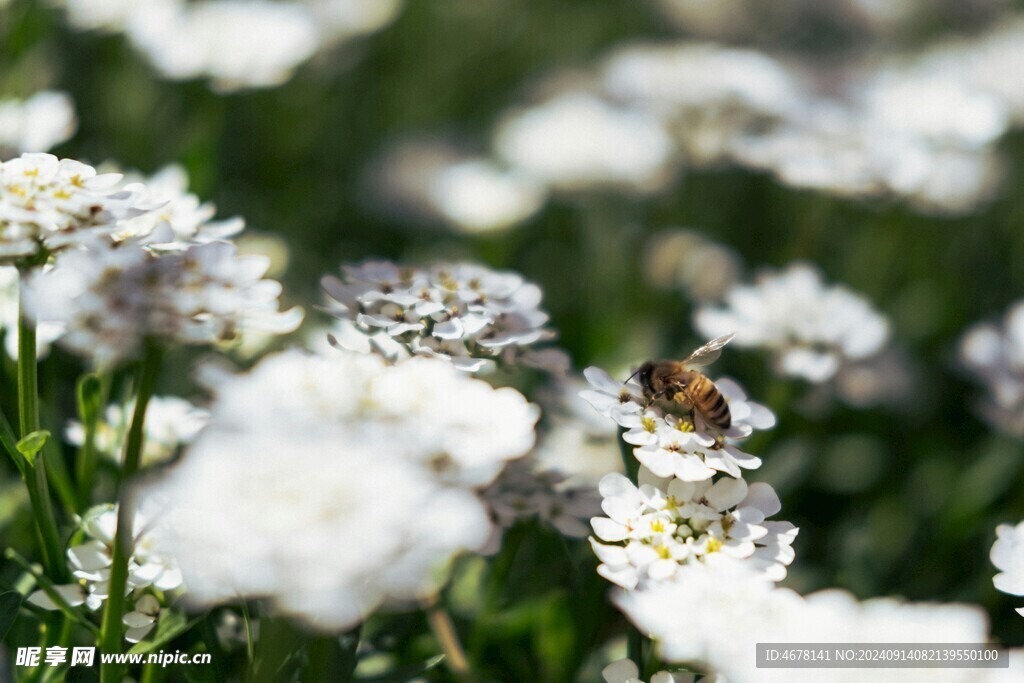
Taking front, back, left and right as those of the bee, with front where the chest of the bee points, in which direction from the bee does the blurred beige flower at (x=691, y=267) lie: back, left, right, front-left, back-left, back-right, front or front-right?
right

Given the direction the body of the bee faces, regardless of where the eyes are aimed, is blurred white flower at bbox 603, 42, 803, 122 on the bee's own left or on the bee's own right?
on the bee's own right

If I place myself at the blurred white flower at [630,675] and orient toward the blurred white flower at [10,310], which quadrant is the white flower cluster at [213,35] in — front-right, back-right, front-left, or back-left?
front-right

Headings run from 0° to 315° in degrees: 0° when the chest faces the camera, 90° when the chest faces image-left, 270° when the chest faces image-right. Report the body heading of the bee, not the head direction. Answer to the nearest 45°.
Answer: approximately 90°

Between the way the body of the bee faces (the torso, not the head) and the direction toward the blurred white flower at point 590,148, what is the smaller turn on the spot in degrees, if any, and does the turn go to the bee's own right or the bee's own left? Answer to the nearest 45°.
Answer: approximately 90° to the bee's own right
